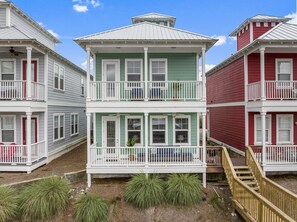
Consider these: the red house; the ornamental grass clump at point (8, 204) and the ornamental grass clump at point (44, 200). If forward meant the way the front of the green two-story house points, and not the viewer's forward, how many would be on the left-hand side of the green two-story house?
1

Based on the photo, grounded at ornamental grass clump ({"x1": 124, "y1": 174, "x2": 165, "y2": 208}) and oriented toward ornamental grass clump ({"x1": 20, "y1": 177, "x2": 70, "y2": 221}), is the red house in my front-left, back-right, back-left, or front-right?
back-right

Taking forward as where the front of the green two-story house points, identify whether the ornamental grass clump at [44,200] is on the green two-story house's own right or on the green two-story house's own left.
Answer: on the green two-story house's own right

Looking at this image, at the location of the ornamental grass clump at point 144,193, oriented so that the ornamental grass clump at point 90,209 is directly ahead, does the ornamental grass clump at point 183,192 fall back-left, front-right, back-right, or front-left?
back-left

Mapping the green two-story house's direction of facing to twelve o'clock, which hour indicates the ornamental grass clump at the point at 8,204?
The ornamental grass clump is roughly at 2 o'clock from the green two-story house.

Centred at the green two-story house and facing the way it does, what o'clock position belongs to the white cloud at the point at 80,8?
The white cloud is roughly at 5 o'clock from the green two-story house.

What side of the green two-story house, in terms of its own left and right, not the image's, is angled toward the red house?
left

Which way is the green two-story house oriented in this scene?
toward the camera

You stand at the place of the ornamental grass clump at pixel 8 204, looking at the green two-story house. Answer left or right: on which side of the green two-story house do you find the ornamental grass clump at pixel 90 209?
right
